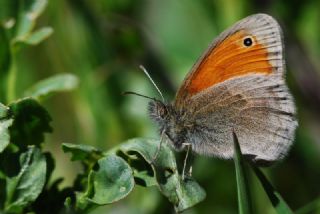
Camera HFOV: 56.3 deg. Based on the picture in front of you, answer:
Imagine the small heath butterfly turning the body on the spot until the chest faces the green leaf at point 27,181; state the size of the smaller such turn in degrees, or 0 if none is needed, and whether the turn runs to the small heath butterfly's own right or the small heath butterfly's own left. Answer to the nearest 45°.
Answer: approximately 45° to the small heath butterfly's own left

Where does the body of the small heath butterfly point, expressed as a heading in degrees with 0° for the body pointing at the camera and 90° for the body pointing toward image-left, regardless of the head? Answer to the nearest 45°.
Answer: approximately 90°

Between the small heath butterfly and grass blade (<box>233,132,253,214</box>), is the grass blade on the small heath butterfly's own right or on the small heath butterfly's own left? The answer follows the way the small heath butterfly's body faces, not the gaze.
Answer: on the small heath butterfly's own left
